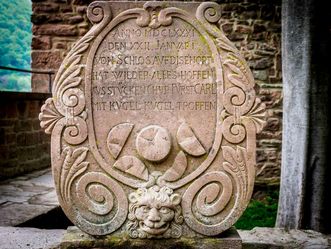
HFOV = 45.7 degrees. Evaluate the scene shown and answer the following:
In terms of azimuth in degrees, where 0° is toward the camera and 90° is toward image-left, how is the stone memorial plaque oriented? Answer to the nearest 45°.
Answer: approximately 0°
